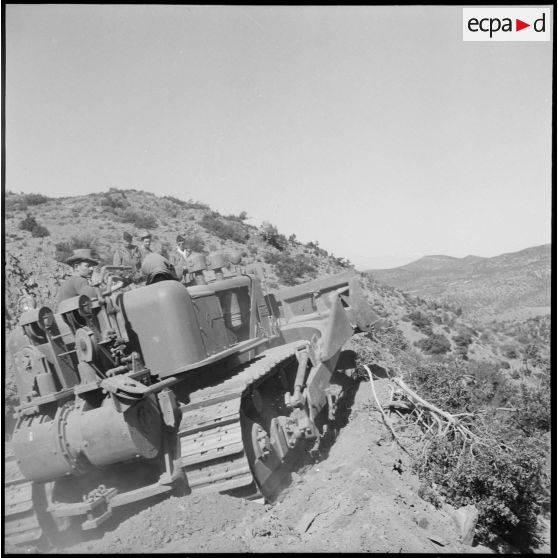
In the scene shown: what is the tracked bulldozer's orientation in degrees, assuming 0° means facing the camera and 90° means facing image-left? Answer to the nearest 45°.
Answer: approximately 225°

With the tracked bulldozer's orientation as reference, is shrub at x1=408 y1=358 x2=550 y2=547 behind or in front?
in front

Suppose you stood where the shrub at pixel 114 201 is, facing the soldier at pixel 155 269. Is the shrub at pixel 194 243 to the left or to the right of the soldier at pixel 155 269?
left

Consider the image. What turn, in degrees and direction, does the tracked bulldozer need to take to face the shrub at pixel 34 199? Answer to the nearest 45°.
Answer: approximately 45° to its left

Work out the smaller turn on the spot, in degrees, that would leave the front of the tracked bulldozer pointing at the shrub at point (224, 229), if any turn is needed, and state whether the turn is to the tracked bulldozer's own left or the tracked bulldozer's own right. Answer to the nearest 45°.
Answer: approximately 45° to the tracked bulldozer's own left

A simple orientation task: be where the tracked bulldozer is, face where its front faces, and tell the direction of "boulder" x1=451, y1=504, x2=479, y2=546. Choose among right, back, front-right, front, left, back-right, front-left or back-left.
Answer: front-right

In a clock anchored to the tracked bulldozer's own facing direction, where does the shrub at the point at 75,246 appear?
The shrub is roughly at 10 o'clock from the tracked bulldozer.

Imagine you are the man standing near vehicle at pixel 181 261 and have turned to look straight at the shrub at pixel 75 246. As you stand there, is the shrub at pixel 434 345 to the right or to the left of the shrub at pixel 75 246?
right

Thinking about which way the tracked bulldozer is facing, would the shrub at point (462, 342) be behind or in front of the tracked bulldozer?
in front

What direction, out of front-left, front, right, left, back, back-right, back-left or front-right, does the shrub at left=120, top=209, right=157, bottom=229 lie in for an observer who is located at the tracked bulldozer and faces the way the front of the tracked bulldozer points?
front-left
